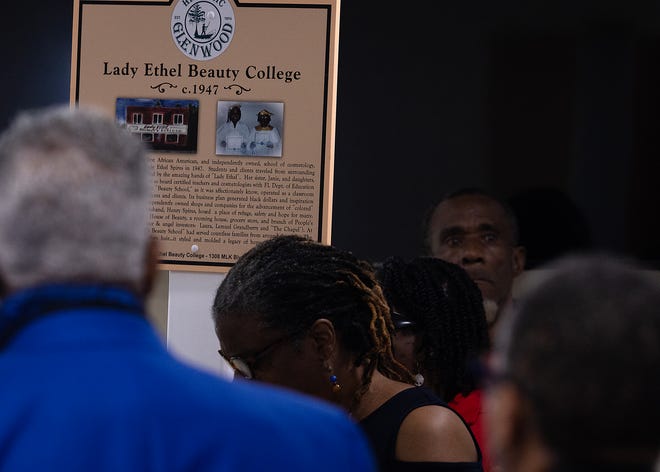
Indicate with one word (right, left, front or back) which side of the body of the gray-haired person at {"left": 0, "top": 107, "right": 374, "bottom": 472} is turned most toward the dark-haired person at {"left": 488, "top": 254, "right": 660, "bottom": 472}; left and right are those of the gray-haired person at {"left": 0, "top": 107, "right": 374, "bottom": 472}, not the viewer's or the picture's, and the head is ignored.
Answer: right

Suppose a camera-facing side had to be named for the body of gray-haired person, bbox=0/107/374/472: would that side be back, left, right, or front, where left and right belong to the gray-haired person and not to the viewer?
back
